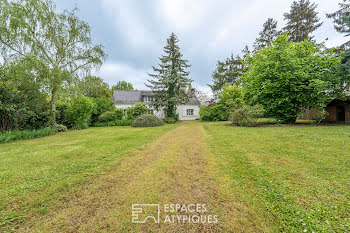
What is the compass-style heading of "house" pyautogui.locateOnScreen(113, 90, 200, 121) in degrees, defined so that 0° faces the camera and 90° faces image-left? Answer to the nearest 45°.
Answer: approximately 0°

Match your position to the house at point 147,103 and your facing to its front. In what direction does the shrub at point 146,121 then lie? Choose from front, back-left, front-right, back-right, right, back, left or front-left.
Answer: front

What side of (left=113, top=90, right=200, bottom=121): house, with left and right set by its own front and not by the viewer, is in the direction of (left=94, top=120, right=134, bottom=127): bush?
front

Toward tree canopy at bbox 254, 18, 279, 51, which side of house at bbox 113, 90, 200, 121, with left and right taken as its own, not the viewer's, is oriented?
left

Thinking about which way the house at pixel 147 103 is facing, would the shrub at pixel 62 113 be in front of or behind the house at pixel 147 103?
in front

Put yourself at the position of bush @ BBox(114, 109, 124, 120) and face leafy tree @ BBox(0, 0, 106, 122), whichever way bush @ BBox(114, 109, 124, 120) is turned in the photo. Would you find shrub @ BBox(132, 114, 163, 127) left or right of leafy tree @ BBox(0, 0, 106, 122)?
left

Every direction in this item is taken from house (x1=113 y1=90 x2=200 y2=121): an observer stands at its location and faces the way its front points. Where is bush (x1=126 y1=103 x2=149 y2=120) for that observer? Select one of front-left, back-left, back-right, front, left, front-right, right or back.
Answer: front

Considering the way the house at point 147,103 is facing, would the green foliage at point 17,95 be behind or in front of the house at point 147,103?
in front
